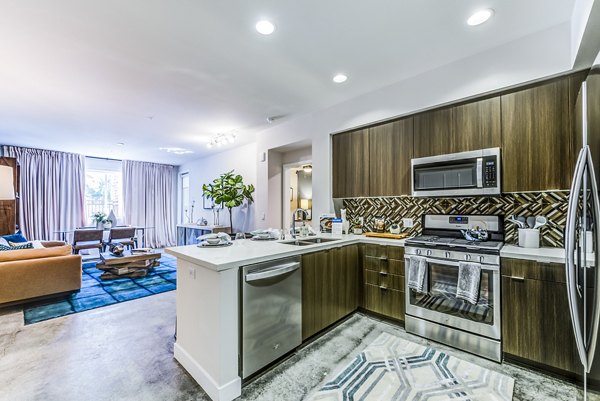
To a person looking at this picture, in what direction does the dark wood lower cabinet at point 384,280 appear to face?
facing the viewer and to the left of the viewer

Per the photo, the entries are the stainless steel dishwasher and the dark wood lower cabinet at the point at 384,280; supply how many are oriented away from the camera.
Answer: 0

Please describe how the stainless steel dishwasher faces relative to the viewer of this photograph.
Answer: facing the viewer and to the right of the viewer

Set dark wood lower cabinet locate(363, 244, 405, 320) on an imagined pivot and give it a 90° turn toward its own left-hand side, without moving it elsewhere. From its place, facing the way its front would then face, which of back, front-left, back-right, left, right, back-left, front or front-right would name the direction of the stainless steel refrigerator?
front

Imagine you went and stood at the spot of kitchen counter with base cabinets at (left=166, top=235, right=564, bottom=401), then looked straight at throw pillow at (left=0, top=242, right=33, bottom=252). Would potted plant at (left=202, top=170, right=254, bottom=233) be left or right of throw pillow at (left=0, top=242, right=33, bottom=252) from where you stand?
right

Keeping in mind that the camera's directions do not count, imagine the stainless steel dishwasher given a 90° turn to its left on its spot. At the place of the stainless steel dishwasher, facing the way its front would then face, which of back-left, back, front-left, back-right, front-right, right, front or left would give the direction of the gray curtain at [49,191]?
left

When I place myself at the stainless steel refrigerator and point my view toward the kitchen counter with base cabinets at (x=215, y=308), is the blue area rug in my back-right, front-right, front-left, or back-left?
front-right
